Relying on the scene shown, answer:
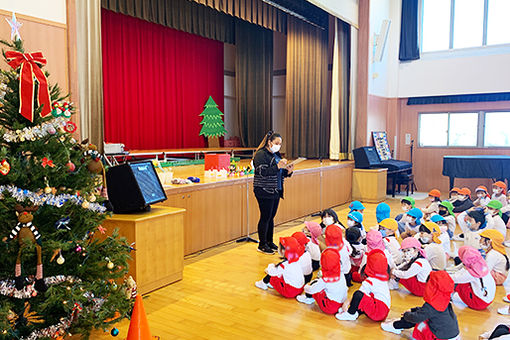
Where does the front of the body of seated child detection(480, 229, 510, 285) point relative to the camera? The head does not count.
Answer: to the viewer's left

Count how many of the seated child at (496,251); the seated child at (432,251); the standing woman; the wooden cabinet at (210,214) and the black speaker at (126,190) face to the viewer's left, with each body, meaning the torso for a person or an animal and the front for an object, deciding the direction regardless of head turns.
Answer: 2

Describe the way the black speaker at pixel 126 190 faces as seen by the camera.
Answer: facing the viewer and to the right of the viewer

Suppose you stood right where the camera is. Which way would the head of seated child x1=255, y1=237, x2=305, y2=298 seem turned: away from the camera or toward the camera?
away from the camera

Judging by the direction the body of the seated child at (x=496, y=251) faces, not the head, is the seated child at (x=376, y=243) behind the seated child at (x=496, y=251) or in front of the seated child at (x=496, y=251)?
in front

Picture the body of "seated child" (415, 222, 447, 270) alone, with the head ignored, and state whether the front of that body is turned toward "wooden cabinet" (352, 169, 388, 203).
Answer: no

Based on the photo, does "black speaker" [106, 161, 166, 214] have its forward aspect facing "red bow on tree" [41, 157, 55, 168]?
no

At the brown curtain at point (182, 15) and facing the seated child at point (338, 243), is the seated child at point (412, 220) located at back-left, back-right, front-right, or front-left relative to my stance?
front-left

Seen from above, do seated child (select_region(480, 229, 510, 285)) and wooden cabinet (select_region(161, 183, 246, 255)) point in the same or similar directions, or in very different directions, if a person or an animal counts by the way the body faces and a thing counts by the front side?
very different directions

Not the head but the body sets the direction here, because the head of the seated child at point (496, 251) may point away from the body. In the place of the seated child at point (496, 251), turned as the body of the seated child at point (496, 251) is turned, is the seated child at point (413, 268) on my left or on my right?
on my left

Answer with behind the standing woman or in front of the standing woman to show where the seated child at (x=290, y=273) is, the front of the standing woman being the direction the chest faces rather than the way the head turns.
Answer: in front

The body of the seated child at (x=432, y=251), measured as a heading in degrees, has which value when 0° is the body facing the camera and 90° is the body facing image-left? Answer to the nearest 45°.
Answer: approximately 90°

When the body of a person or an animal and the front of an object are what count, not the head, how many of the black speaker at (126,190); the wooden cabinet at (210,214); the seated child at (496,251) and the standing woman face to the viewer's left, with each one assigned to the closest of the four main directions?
1

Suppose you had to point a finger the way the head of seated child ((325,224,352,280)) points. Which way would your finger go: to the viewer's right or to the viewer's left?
to the viewer's left

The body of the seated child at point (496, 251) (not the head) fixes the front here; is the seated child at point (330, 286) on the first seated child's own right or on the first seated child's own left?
on the first seated child's own left

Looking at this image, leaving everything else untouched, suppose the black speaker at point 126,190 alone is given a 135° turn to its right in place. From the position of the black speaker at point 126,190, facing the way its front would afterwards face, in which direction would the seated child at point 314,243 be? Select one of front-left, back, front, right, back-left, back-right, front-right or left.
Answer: back

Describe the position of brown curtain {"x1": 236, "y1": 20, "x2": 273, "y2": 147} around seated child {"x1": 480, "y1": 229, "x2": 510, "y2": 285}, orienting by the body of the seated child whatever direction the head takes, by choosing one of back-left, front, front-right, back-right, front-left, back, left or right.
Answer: front-right

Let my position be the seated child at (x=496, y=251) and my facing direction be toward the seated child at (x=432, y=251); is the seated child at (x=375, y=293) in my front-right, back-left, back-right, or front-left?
front-left

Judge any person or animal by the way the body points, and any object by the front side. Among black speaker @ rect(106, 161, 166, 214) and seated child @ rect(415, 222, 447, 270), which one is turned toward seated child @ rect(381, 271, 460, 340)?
the black speaker

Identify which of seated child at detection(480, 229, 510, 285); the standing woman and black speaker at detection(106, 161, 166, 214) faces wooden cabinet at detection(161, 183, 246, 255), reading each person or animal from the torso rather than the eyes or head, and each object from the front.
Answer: the seated child
